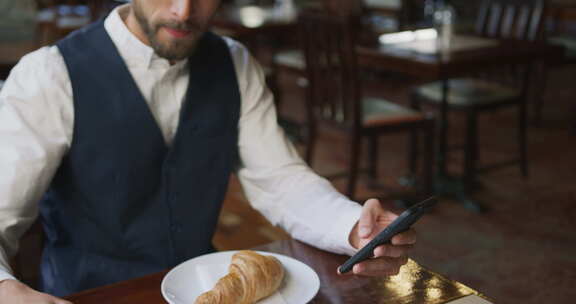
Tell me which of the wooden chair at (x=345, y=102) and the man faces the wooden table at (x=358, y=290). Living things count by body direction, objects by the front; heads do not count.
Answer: the man

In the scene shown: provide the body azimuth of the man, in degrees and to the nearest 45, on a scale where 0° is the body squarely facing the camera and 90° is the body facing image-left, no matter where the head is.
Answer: approximately 315°

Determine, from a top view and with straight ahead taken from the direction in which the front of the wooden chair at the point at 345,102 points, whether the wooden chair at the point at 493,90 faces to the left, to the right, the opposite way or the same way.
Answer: the opposite way

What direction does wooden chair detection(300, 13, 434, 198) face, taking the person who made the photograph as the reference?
facing away from the viewer and to the right of the viewer

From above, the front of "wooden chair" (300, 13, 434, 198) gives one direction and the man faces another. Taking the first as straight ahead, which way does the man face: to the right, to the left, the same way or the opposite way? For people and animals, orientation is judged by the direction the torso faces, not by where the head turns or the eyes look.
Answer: to the right

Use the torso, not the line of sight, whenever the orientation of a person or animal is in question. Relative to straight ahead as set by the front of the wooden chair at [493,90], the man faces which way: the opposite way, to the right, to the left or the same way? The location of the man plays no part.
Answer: to the left

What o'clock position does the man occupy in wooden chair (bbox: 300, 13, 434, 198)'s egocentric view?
The man is roughly at 5 o'clock from the wooden chair.
